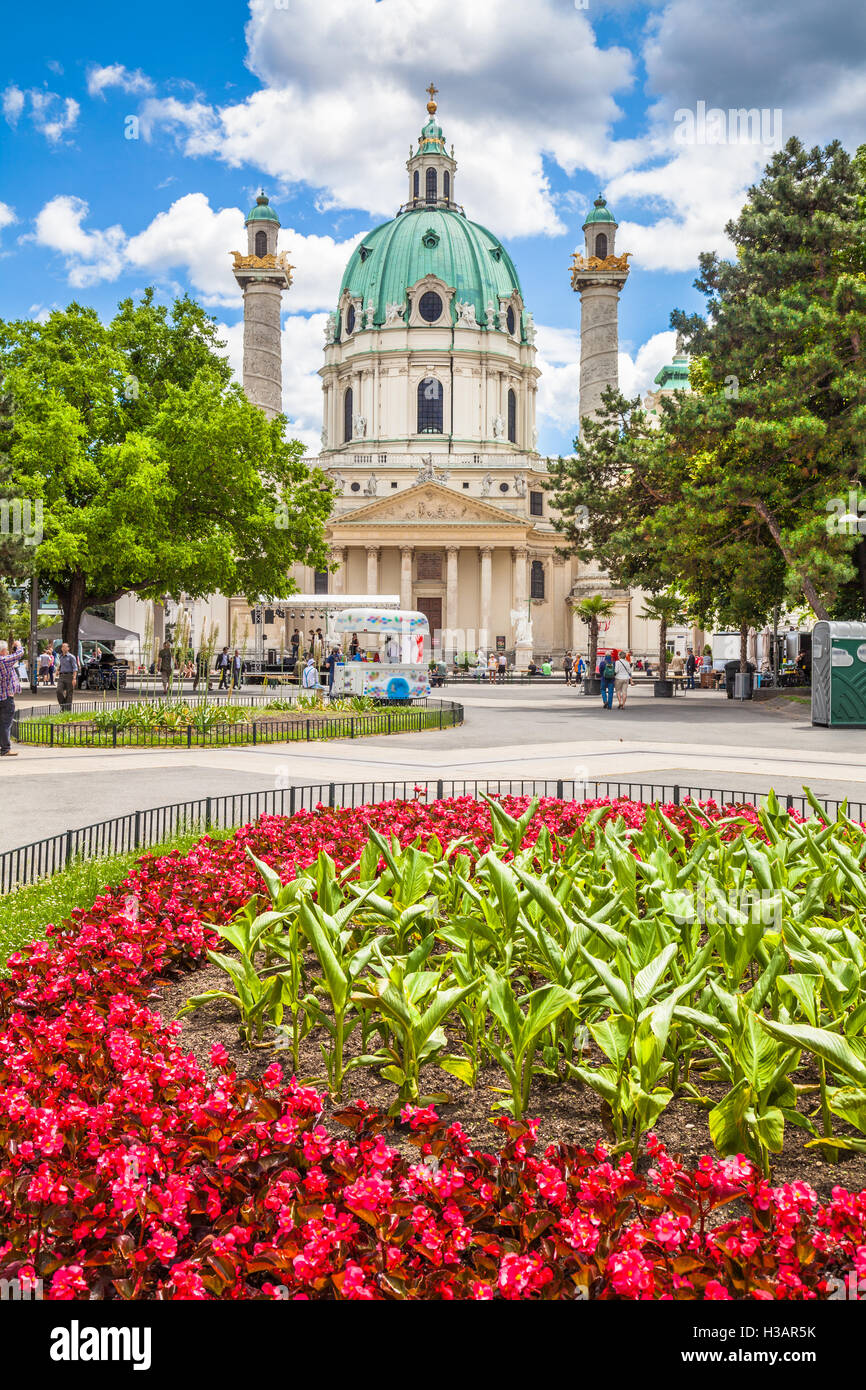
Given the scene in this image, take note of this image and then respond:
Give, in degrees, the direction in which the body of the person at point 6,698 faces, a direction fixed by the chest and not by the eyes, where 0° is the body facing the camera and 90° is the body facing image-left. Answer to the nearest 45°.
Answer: approximately 270°

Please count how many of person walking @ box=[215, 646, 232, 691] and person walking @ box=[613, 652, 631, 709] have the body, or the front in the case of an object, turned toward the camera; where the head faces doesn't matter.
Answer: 1

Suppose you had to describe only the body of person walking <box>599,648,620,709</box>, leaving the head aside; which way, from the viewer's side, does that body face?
away from the camera

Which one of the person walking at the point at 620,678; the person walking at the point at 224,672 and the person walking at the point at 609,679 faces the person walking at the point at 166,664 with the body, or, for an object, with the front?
the person walking at the point at 224,672
